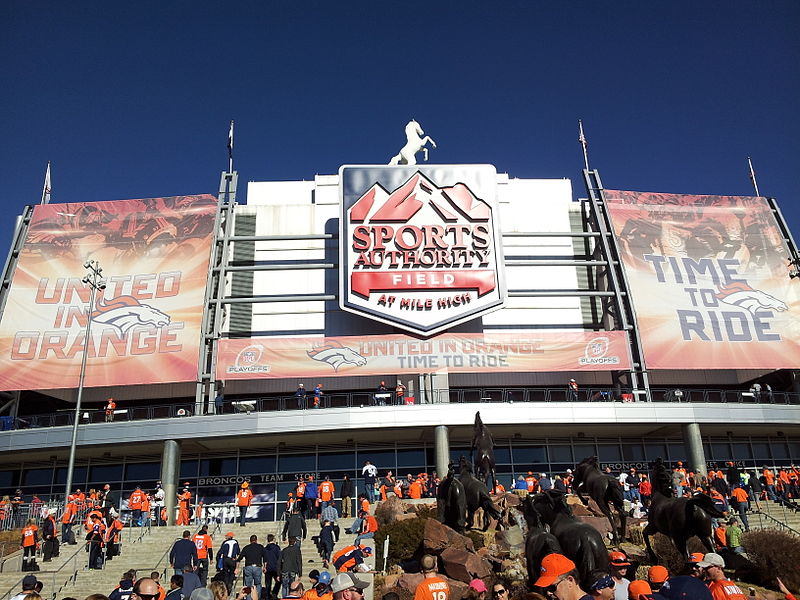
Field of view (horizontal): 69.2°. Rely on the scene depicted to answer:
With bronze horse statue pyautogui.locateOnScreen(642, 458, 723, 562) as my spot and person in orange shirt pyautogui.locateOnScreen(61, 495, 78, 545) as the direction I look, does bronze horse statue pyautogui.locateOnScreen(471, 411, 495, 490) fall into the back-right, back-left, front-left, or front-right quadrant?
front-right

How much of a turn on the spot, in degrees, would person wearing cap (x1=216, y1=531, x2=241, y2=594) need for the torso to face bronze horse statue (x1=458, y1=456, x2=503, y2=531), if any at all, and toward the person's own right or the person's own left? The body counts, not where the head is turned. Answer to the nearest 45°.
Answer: approximately 90° to the person's own right

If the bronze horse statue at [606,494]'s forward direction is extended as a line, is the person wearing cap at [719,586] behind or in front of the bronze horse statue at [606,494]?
behind

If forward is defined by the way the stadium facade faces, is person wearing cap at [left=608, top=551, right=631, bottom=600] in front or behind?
in front

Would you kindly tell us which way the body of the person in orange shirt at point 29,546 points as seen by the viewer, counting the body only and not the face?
away from the camera

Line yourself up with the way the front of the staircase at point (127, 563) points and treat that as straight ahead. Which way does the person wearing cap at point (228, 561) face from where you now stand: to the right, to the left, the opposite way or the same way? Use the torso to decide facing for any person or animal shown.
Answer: the opposite way

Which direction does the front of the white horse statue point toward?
to the viewer's right

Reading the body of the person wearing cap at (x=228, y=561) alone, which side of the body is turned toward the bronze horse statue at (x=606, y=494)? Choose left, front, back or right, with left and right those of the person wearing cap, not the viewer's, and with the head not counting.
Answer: right

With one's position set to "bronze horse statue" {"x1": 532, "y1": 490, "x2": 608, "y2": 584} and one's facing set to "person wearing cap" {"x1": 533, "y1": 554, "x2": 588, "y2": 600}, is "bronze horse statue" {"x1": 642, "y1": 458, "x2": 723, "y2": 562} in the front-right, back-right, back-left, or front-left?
back-left

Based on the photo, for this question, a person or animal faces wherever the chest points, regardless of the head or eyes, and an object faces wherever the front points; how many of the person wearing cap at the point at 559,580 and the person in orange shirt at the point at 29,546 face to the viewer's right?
0

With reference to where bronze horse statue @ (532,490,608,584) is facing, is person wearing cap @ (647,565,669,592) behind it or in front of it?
behind

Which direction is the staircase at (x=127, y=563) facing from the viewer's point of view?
toward the camera

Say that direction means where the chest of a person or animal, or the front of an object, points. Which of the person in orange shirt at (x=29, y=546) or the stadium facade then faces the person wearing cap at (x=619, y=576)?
the stadium facade
